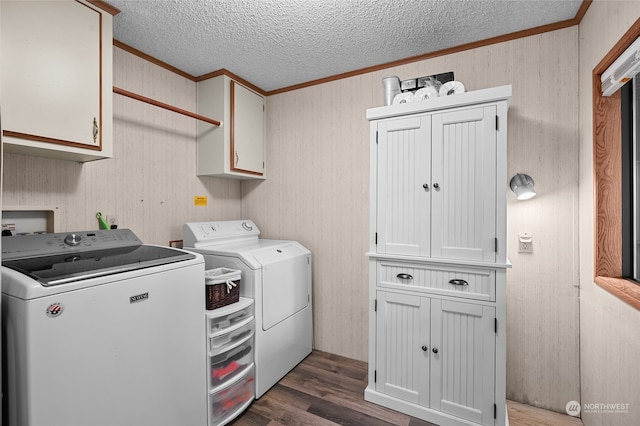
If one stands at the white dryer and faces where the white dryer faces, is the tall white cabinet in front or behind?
in front

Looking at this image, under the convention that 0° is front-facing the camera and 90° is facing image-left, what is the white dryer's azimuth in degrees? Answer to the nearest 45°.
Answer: approximately 315°

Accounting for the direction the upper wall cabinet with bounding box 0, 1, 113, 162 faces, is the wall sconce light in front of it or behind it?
in front

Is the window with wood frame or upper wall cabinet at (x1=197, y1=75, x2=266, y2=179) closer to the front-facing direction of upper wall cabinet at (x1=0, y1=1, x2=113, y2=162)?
the window with wood frame

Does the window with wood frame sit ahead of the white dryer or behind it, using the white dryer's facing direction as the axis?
ahead
